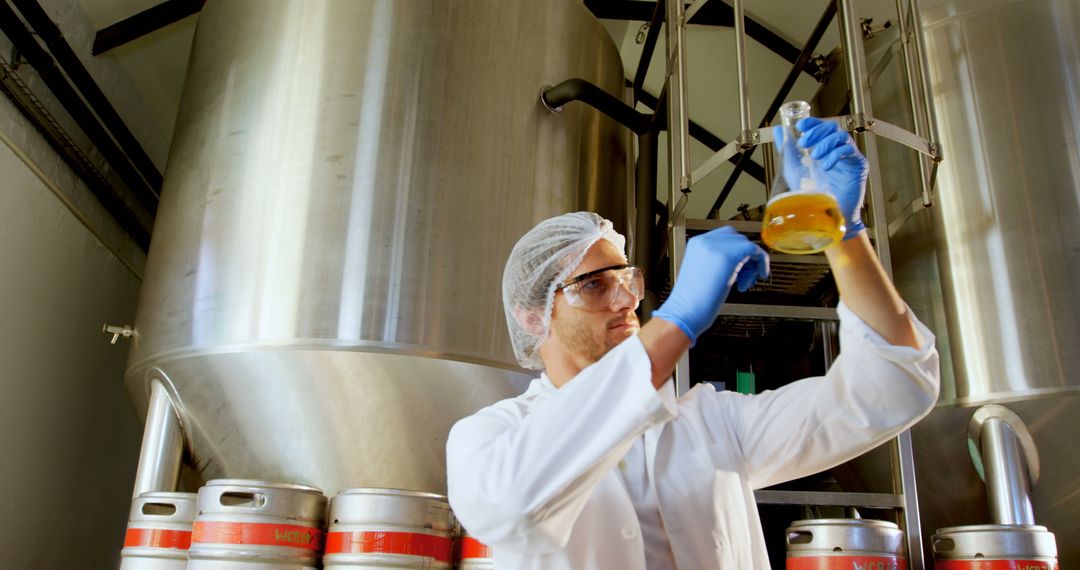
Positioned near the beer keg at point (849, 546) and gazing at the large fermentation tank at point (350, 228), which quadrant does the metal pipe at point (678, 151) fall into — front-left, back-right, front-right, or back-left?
front-right

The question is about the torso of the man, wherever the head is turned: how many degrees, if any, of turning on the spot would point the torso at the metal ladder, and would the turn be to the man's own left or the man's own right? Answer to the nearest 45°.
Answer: approximately 90° to the man's own left

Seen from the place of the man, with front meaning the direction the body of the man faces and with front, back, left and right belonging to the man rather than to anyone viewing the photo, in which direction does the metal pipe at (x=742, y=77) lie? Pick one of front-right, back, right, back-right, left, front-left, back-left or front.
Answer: back-left

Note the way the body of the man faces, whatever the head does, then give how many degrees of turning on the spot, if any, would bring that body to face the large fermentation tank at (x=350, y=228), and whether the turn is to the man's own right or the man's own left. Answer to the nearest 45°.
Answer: approximately 180°

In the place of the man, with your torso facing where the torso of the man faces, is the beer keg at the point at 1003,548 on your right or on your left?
on your left

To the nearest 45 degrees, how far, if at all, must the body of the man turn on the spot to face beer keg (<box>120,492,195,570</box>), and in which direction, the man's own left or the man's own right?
approximately 180°

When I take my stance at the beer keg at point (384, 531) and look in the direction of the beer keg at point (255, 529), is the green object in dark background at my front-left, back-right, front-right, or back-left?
back-right

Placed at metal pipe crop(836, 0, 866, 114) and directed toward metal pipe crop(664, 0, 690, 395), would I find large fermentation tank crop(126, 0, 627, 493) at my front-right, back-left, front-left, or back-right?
front-left

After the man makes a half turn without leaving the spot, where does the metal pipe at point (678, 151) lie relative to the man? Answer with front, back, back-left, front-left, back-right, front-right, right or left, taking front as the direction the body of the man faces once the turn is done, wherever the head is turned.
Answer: front-right

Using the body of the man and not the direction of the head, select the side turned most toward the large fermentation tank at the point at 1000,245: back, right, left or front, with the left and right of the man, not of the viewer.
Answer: left

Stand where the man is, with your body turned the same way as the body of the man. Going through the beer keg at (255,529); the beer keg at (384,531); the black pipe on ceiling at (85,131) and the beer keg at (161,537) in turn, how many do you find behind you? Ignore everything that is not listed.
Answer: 4

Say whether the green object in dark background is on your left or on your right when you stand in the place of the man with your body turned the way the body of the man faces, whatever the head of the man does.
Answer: on your left

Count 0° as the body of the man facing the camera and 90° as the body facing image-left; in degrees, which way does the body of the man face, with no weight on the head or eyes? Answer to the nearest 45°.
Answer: approximately 315°

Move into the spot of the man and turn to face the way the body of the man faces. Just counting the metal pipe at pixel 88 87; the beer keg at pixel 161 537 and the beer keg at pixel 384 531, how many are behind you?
3
